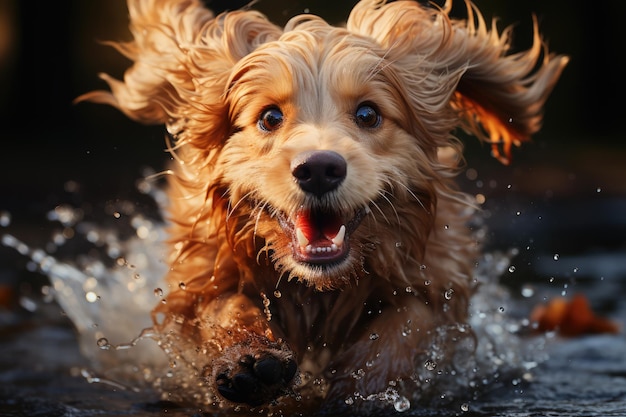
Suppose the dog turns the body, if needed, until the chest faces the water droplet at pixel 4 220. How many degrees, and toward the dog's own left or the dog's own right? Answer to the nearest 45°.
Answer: approximately 135° to the dog's own right

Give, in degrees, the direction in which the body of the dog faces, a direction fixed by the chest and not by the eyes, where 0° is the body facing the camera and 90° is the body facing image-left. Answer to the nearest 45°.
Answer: approximately 0°
